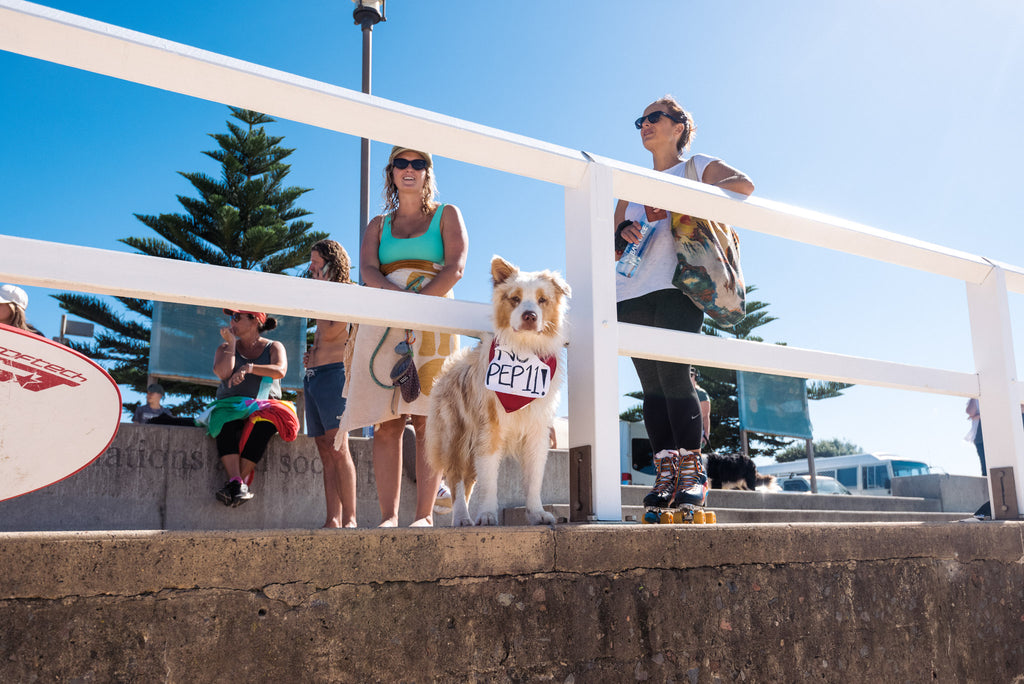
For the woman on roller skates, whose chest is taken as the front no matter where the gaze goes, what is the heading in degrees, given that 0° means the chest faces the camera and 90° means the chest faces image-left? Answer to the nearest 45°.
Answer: approximately 45°

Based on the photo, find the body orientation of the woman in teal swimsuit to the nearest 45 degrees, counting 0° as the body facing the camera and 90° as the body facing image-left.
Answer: approximately 0°

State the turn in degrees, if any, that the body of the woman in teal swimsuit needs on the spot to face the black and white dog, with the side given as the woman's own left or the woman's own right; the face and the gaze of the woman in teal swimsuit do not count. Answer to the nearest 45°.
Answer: approximately 135° to the woman's own left

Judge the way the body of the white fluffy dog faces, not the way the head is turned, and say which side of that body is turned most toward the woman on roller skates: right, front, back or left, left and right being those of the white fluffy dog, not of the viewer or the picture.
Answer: left

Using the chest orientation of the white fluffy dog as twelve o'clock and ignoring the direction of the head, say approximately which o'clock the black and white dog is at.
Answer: The black and white dog is roughly at 8 o'clock from the white fluffy dog.

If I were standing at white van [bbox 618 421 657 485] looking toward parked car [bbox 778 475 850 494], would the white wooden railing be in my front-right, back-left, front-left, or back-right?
back-right

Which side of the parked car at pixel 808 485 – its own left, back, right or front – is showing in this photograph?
right

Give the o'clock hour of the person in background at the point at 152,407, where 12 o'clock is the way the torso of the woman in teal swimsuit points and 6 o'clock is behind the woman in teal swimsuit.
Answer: The person in background is roughly at 5 o'clock from the woman in teal swimsuit.
